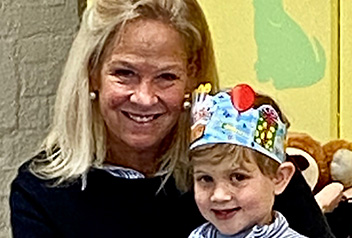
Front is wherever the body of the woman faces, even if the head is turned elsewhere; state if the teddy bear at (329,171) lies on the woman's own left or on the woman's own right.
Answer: on the woman's own left

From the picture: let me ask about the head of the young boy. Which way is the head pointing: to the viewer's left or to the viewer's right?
to the viewer's left

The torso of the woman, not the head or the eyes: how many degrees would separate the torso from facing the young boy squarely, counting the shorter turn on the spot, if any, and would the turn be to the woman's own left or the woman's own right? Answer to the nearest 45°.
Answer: approximately 45° to the woman's own left

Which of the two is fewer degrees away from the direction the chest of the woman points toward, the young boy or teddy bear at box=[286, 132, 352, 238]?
the young boy

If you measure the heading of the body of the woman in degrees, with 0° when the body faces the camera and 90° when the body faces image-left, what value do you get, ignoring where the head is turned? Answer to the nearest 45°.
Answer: approximately 0°
